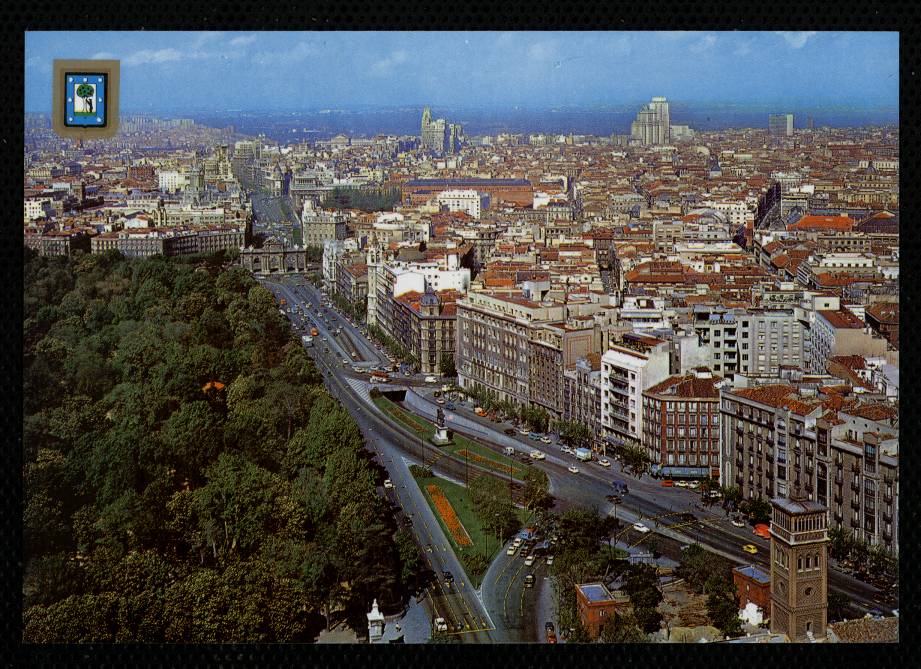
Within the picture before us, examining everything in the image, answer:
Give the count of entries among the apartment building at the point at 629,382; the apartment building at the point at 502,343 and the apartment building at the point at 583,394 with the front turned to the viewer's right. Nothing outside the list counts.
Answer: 0

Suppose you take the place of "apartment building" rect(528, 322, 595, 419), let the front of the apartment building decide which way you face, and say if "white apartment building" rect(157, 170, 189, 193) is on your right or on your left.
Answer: on your right

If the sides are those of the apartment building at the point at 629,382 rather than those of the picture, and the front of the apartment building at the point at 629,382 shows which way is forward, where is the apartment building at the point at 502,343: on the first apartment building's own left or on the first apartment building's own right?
on the first apartment building's own right

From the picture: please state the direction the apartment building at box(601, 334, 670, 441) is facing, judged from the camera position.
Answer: facing the viewer and to the left of the viewer

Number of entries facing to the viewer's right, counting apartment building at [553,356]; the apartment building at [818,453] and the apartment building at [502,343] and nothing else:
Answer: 0

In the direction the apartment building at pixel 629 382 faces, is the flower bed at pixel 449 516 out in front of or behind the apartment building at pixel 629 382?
in front

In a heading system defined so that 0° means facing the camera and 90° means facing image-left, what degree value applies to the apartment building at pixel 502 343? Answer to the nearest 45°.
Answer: approximately 45°
